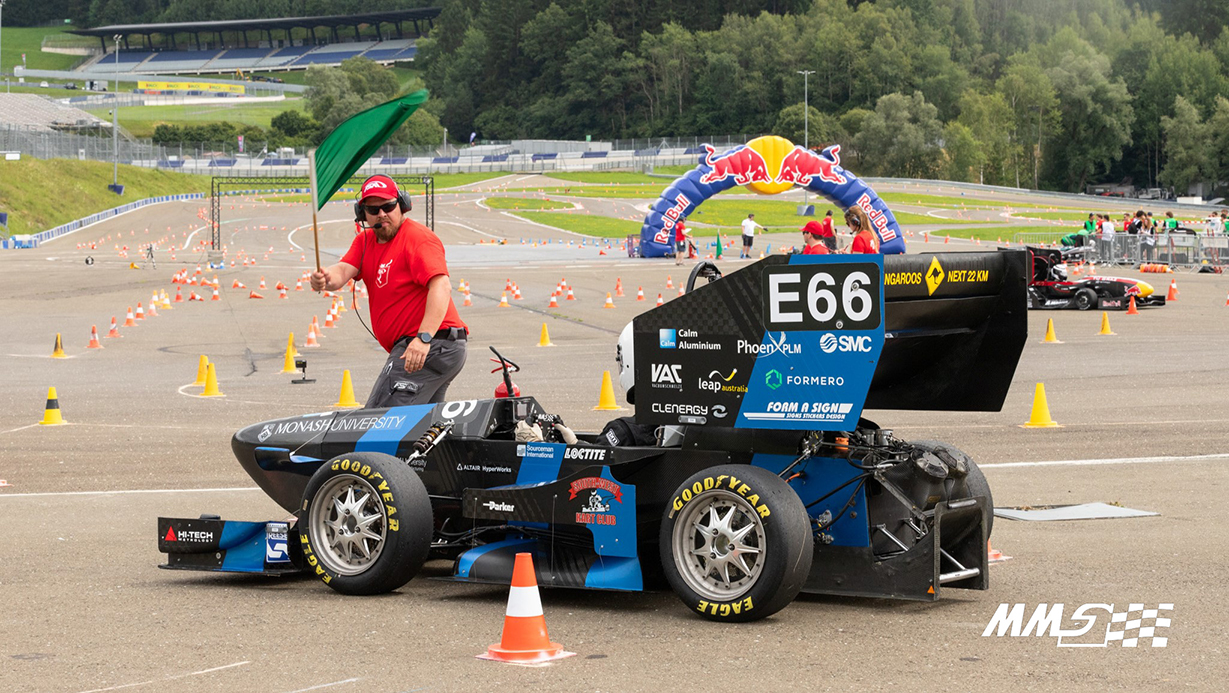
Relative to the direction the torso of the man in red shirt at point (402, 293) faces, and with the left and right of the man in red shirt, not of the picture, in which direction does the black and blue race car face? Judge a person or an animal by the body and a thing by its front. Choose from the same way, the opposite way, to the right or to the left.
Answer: to the right

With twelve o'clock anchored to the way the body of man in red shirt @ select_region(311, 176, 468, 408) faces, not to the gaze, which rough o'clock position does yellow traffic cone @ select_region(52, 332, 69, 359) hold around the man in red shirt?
The yellow traffic cone is roughly at 4 o'clock from the man in red shirt.

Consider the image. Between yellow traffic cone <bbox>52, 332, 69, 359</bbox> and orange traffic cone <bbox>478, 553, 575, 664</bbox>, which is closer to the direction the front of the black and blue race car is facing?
the yellow traffic cone

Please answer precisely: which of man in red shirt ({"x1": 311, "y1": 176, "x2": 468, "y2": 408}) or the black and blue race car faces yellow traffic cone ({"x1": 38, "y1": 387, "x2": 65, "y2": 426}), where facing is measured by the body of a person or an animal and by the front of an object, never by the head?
the black and blue race car

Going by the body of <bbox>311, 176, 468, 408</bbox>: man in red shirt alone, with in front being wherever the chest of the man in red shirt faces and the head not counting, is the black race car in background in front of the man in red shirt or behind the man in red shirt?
behind

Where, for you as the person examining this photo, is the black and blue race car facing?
facing away from the viewer and to the left of the viewer

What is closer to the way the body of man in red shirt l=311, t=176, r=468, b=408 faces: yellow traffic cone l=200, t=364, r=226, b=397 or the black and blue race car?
the black and blue race car
